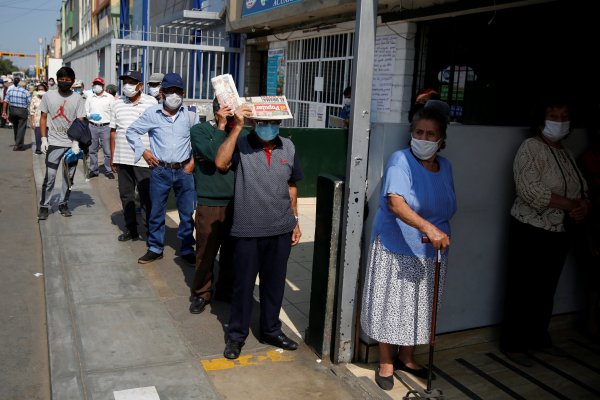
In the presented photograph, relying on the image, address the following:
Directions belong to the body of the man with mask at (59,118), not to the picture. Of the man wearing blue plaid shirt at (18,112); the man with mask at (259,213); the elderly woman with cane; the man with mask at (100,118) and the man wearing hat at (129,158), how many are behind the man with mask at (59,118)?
2

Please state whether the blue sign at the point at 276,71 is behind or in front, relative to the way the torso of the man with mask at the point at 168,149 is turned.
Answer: behind

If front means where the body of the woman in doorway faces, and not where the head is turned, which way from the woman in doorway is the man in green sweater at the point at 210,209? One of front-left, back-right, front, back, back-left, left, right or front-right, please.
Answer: back-right

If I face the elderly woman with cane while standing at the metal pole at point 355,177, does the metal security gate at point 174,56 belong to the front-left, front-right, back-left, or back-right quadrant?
back-left

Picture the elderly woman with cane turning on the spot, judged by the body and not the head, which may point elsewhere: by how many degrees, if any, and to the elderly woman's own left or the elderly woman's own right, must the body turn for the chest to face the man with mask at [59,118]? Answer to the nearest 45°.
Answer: approximately 180°

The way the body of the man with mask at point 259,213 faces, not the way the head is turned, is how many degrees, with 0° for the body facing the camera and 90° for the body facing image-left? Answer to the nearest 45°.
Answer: approximately 0°

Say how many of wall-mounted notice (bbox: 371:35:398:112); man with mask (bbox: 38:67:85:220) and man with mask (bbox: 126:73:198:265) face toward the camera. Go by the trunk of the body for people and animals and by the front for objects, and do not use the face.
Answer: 3

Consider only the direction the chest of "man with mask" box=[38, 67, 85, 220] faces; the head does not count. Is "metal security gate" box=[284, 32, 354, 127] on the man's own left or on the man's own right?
on the man's own left

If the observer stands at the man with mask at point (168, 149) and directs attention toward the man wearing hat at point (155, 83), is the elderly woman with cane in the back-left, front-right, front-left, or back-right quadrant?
back-right

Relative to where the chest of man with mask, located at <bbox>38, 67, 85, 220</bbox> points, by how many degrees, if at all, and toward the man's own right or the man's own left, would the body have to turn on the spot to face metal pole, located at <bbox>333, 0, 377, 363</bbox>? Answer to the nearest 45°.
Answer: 0° — they already face it

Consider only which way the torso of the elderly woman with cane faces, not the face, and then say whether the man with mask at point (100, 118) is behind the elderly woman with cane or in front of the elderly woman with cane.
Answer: behind
